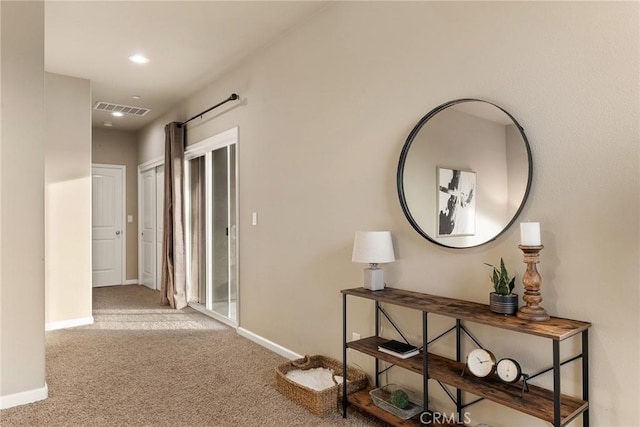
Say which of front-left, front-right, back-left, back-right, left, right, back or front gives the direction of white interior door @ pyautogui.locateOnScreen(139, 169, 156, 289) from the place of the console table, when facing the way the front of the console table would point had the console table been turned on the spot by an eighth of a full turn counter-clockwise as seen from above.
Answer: back-right

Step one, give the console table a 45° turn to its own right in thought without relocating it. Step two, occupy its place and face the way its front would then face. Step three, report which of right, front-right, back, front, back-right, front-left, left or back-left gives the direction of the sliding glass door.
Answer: front-right

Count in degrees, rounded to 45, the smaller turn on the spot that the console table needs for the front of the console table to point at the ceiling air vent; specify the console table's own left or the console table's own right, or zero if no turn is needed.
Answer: approximately 90° to the console table's own right

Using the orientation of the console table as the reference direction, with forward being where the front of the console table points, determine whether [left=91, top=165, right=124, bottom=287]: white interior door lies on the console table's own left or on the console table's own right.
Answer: on the console table's own right

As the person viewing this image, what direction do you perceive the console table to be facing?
facing the viewer and to the left of the viewer

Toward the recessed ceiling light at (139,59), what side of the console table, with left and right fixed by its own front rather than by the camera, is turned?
right

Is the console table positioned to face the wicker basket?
no
